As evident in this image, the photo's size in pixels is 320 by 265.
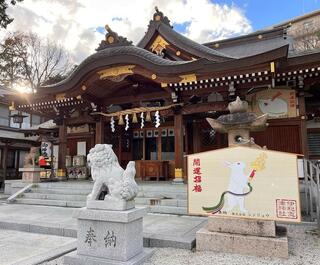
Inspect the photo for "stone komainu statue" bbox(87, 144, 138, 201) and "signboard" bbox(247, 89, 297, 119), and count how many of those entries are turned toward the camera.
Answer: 1

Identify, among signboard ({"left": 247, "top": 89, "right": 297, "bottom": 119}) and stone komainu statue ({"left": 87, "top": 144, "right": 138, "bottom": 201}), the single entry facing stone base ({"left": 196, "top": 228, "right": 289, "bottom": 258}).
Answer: the signboard

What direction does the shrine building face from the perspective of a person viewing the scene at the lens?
facing the viewer and to the left of the viewer

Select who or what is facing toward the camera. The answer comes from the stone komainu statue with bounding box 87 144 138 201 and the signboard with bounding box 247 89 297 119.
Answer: the signboard

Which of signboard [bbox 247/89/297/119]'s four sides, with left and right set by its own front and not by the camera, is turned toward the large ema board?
front

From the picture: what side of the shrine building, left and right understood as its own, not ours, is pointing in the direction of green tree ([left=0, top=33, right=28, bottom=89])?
right

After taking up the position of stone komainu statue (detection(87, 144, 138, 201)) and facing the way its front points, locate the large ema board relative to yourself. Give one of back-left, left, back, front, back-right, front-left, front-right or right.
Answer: back

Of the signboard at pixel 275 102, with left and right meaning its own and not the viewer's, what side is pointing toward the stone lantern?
front

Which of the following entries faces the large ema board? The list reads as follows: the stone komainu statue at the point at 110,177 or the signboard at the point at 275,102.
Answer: the signboard

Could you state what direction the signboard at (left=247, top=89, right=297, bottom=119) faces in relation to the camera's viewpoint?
facing the viewer

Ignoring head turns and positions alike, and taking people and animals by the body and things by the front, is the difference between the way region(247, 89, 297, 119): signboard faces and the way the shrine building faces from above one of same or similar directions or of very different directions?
same or similar directions

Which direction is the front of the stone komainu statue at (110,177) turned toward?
to the viewer's left

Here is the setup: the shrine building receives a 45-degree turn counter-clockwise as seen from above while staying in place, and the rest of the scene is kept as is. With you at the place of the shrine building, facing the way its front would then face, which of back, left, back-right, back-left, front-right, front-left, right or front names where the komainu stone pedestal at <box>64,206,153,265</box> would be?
front

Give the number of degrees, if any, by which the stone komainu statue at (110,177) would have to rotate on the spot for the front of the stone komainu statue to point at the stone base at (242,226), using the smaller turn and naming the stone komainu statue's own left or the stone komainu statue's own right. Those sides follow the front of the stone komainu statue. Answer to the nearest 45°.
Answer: approximately 180°

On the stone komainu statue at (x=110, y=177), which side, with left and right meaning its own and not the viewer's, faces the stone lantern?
back

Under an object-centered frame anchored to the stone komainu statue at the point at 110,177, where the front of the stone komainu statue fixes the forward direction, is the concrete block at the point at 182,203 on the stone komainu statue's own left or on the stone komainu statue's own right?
on the stone komainu statue's own right

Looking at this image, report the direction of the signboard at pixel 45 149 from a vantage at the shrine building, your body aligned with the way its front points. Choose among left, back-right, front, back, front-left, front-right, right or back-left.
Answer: right

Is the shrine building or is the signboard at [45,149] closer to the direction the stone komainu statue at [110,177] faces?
the signboard

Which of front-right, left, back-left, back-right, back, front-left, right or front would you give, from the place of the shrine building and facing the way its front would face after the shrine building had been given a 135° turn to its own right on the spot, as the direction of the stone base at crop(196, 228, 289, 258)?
back

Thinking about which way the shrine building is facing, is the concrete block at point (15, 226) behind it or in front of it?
in front
